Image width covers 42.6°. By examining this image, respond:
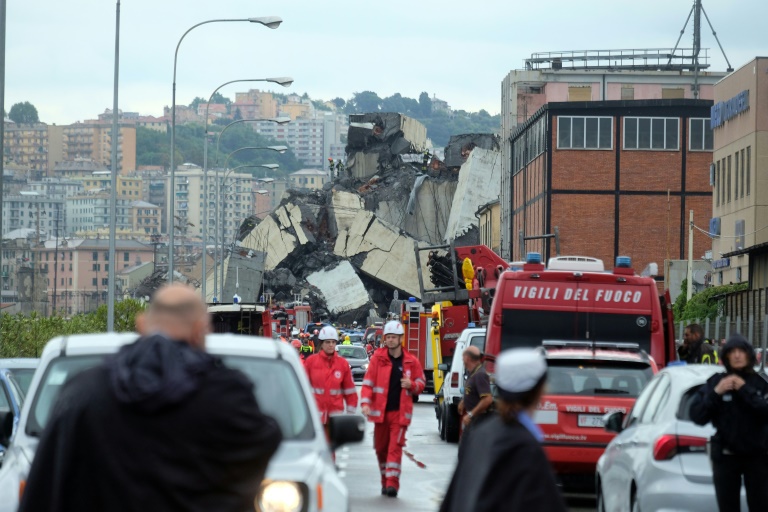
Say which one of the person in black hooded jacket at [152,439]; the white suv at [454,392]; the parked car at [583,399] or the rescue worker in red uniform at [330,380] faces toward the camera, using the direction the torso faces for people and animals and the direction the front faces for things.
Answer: the rescue worker in red uniform

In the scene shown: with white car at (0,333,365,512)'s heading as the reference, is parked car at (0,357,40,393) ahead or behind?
behind

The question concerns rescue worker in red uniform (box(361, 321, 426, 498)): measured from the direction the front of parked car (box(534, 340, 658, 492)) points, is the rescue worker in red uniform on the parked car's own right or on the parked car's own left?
on the parked car's own left

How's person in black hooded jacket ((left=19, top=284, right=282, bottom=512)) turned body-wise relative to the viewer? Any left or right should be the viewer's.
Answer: facing away from the viewer

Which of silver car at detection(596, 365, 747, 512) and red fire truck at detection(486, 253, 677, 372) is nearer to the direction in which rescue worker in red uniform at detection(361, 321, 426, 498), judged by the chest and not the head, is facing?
the silver car
